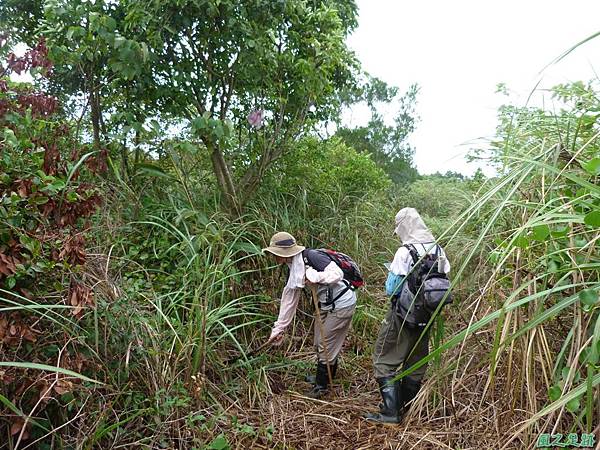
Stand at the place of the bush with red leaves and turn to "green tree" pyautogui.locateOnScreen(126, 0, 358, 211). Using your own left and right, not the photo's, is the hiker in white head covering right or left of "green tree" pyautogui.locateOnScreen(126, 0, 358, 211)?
right

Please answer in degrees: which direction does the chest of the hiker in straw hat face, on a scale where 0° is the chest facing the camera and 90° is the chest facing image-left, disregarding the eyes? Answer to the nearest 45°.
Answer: approximately 90°

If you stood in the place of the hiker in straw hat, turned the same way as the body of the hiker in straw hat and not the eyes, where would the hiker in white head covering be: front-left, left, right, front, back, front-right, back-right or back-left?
back-left

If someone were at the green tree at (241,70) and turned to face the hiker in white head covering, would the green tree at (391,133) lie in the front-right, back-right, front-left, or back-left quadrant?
back-left

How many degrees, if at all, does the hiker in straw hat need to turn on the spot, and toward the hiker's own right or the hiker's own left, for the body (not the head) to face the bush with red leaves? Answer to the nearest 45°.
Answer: approximately 45° to the hiker's own left

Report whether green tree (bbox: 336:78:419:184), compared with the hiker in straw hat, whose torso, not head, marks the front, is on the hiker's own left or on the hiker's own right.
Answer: on the hiker's own right
